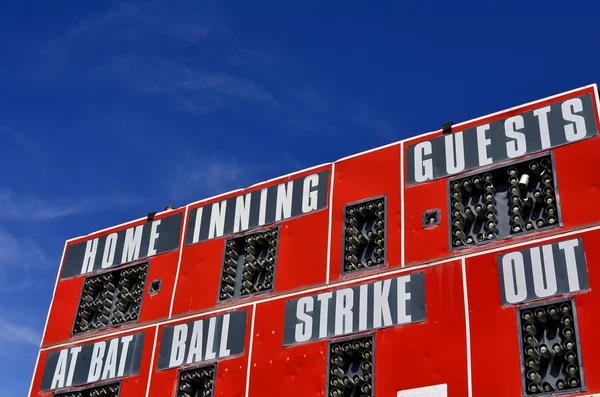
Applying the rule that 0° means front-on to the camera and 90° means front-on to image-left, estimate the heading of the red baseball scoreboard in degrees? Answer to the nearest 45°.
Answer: approximately 45°
